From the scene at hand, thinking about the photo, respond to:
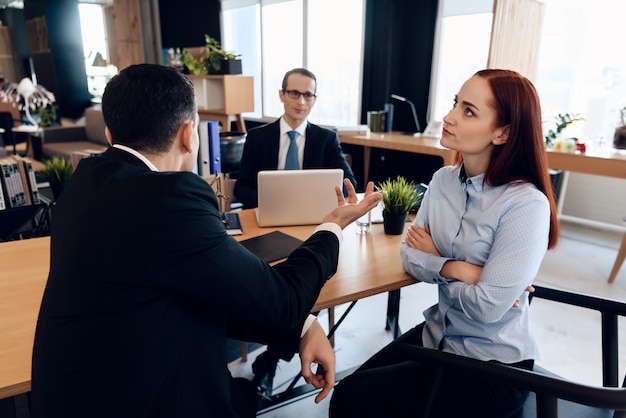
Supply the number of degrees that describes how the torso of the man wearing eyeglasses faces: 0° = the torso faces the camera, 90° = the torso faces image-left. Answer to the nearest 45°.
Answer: approximately 0°

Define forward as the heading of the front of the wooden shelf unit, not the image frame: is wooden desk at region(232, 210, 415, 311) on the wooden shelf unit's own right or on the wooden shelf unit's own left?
on the wooden shelf unit's own left

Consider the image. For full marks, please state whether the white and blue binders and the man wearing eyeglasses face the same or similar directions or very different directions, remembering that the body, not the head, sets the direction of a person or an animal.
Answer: same or similar directions

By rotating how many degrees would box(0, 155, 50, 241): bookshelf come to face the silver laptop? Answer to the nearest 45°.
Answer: approximately 45° to its left

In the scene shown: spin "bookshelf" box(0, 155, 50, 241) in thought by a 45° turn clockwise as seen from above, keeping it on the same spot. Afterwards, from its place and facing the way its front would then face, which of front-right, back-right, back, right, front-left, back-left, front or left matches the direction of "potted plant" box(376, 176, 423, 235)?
left

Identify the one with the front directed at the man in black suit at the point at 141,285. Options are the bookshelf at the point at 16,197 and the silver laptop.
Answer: the bookshelf

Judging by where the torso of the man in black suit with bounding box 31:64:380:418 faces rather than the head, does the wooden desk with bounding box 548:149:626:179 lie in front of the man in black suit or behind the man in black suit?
in front

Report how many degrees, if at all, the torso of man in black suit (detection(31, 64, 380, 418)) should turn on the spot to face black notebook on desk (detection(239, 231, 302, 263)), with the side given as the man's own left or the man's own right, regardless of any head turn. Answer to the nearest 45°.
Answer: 0° — they already face it

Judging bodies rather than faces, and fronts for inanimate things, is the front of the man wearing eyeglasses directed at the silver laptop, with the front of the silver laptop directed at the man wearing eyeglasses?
yes

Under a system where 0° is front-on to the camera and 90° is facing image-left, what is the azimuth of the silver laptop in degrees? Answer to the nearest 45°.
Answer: approximately 180°

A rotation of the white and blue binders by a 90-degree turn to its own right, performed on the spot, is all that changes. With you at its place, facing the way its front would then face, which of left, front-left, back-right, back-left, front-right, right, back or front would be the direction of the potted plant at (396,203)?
back-left

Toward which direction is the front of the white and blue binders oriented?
toward the camera

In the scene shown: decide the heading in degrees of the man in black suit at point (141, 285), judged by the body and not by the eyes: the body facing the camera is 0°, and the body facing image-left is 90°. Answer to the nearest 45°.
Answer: approximately 225°

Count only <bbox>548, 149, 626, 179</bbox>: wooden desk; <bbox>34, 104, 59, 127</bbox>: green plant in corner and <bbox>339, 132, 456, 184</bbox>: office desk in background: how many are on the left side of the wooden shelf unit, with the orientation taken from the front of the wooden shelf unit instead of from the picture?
2

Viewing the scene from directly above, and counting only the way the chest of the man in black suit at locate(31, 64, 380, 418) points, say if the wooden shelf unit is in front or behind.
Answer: in front

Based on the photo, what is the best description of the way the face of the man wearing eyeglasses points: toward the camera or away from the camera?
toward the camera

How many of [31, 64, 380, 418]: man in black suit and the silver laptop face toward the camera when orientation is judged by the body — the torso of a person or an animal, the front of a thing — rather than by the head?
0

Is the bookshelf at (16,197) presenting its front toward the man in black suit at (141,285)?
yes

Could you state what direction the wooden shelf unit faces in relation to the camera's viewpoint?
facing the viewer and to the left of the viewer

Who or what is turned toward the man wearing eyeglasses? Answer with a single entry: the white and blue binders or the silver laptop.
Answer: the silver laptop
